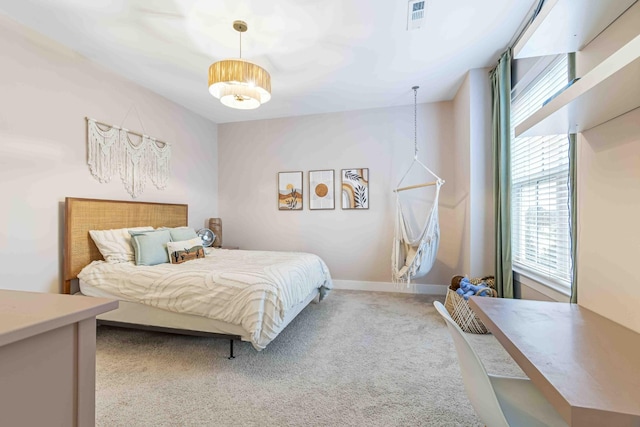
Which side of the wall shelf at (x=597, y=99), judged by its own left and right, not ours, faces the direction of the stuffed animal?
right

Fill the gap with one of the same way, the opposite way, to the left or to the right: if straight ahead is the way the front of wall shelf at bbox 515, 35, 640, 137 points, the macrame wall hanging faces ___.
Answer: the opposite way

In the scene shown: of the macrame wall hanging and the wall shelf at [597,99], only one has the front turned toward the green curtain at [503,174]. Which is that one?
the macrame wall hanging

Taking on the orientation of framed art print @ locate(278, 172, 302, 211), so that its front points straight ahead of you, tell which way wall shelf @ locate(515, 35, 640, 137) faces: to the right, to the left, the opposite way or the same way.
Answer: to the right

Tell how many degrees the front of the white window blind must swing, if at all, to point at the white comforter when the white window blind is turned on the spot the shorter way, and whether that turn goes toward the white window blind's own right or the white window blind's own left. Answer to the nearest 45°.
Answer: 0° — it already faces it

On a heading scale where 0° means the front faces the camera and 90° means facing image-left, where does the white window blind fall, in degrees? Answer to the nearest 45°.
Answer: approximately 45°

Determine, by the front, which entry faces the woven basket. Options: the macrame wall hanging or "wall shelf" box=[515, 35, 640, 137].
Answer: the macrame wall hanging

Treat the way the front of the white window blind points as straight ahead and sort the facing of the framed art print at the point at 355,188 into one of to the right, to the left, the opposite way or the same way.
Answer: to the left

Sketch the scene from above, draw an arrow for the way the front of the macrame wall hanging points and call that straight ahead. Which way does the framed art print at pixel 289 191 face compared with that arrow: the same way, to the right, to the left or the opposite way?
to the right

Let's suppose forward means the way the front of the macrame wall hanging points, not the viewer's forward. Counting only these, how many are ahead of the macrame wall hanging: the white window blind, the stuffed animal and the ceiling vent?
3

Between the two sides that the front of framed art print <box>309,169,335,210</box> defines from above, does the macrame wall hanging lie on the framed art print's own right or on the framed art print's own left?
on the framed art print's own right

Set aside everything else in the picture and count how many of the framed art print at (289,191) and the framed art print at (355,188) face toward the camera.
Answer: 2

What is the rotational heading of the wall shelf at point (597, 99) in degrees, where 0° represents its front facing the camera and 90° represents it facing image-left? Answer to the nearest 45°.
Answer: approximately 45°

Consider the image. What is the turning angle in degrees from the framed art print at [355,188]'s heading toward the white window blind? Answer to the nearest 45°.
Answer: approximately 45° to its left
